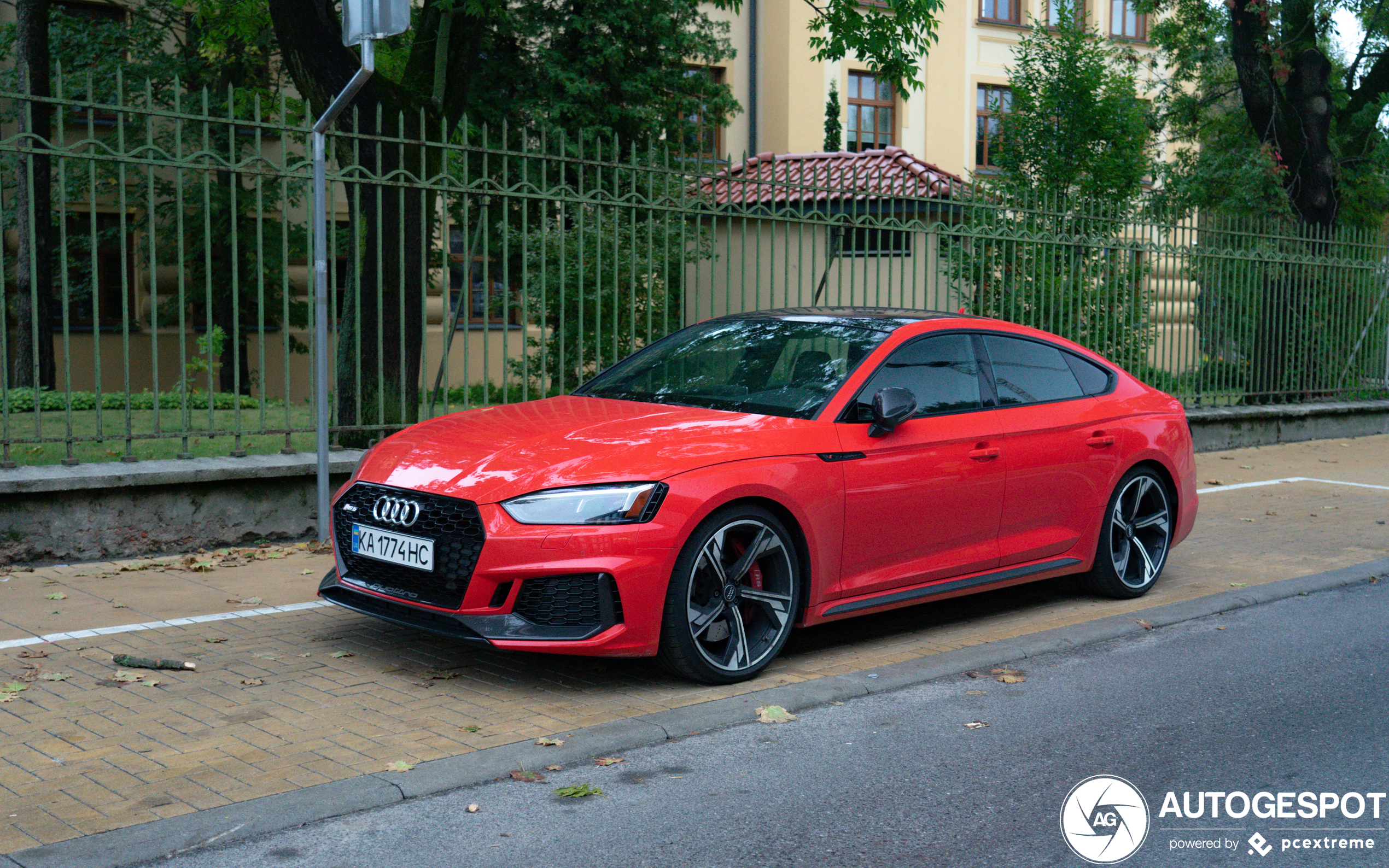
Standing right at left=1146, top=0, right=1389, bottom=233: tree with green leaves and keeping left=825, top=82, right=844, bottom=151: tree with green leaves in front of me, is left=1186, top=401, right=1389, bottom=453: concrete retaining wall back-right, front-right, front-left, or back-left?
back-left

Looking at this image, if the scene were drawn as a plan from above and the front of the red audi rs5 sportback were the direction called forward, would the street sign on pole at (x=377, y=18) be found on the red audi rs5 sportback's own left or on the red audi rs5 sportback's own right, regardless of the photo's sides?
on the red audi rs5 sportback's own right

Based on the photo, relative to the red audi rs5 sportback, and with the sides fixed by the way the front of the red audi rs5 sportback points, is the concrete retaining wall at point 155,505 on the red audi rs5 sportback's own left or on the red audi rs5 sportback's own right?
on the red audi rs5 sportback's own right

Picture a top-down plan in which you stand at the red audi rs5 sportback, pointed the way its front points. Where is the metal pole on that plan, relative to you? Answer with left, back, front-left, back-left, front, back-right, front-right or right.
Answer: right

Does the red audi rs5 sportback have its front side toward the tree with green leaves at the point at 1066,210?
no

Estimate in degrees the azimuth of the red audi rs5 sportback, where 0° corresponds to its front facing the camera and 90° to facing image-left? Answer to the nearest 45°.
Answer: approximately 45°

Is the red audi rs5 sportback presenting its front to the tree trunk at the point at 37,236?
no

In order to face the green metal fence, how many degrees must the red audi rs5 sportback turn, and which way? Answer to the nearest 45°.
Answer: approximately 135° to its right

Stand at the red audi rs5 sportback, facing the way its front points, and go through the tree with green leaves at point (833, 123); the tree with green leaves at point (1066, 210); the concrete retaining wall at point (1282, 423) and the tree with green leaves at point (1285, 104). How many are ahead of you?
0

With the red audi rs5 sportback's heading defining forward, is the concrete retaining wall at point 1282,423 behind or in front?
behind

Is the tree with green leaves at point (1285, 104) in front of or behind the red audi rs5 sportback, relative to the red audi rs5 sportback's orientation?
behind
